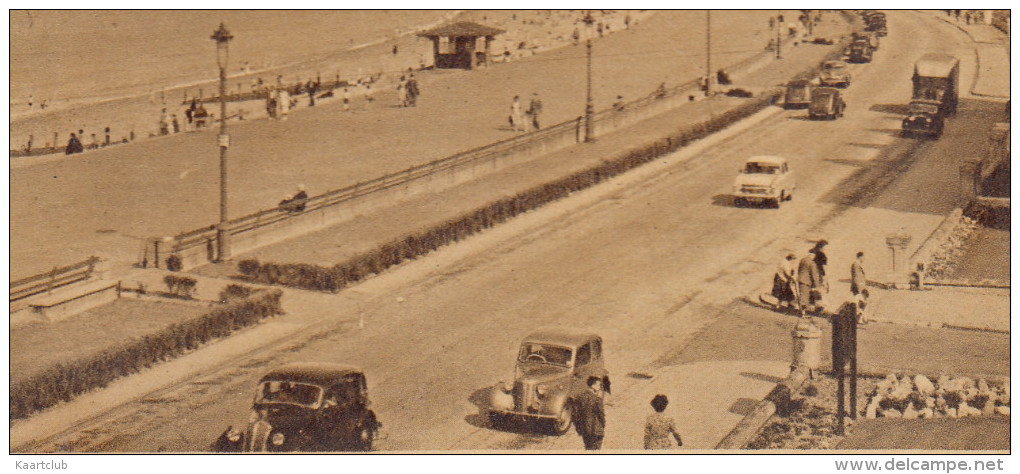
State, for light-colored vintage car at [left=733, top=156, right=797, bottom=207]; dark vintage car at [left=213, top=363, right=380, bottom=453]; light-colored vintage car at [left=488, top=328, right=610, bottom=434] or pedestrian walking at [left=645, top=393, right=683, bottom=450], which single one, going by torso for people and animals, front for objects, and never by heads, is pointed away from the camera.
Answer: the pedestrian walking

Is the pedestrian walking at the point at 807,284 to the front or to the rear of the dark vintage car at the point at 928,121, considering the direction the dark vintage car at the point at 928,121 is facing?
to the front

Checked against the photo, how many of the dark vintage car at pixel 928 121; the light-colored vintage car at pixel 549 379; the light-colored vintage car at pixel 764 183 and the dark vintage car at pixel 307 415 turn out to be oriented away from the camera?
0

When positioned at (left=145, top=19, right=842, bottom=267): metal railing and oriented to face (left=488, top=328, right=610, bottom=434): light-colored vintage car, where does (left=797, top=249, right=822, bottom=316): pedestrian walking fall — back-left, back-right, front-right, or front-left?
front-left

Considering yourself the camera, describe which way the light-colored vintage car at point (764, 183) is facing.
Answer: facing the viewer and to the left of the viewer

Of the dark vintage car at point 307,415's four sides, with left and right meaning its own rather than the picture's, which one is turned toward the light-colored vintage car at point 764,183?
back

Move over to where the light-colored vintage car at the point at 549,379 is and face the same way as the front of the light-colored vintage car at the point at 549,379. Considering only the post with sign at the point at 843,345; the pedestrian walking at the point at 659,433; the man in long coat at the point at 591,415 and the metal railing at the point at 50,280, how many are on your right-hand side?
1

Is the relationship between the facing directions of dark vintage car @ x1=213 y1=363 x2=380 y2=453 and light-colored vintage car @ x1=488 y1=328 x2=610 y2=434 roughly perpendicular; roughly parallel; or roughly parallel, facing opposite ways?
roughly parallel

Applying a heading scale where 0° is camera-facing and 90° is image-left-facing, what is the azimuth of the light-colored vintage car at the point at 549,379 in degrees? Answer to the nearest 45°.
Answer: approximately 45°

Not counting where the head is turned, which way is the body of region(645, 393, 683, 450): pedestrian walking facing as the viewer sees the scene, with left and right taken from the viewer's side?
facing away from the viewer

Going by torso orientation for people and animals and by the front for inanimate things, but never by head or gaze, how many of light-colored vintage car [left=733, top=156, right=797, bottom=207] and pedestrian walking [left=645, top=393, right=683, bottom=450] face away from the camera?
1

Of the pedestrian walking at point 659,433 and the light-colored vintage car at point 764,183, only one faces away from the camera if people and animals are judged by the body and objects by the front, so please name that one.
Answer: the pedestrian walking

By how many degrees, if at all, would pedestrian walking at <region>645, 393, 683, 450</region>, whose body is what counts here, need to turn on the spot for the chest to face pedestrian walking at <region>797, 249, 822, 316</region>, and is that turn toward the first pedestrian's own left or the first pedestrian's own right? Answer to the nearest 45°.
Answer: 0° — they already face them

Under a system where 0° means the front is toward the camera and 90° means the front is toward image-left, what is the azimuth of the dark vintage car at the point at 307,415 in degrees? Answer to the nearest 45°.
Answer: approximately 45°

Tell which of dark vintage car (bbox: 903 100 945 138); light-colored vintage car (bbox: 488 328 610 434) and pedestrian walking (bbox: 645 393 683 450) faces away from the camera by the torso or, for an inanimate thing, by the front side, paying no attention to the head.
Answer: the pedestrian walking

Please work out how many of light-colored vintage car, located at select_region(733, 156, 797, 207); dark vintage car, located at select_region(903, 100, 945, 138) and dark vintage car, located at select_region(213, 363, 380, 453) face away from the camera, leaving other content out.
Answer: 0
